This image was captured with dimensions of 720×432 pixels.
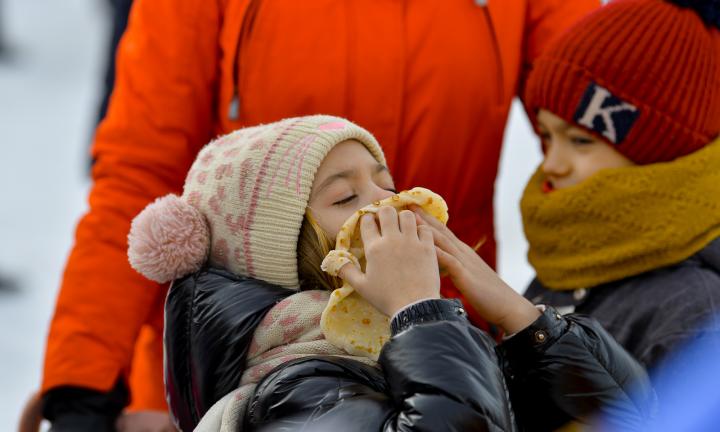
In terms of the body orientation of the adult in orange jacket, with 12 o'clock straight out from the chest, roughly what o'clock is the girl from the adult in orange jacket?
The girl is roughly at 12 o'clock from the adult in orange jacket.

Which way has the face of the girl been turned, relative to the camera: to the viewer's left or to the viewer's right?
to the viewer's right

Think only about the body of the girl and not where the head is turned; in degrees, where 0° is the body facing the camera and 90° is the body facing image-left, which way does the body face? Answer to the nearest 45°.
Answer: approximately 315°

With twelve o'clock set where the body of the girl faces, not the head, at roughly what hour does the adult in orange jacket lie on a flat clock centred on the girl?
The adult in orange jacket is roughly at 7 o'clock from the girl.

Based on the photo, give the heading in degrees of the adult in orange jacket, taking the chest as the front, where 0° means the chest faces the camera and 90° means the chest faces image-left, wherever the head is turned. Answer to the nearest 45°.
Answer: approximately 0°
